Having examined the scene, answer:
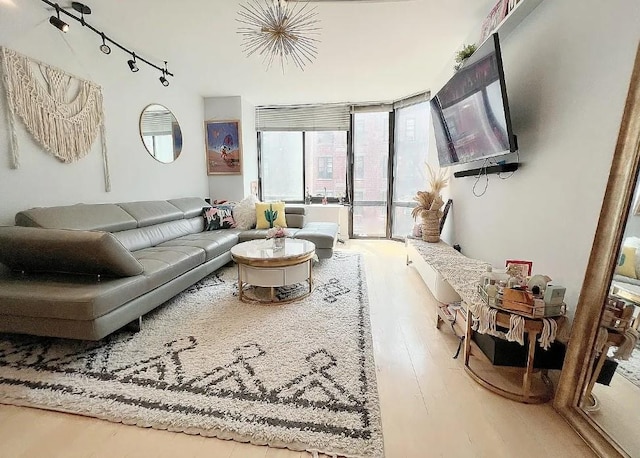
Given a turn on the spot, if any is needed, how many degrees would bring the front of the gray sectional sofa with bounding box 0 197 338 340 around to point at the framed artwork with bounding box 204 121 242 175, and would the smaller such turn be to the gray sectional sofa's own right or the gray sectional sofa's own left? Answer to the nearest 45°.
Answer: approximately 90° to the gray sectional sofa's own left

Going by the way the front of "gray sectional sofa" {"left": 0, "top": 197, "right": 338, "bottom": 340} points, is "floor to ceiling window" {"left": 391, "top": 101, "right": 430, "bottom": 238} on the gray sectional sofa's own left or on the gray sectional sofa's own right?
on the gray sectional sofa's own left

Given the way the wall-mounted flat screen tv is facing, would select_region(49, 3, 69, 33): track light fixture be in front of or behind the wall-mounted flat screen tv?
in front

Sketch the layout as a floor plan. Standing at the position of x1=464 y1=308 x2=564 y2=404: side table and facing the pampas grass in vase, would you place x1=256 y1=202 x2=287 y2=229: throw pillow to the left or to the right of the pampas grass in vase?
left

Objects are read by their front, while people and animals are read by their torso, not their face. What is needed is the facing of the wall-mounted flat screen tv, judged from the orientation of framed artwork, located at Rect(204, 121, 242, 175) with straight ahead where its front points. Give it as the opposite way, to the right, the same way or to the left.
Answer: to the right

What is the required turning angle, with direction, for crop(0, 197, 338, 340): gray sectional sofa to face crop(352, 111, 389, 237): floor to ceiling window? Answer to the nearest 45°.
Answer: approximately 90° to its left

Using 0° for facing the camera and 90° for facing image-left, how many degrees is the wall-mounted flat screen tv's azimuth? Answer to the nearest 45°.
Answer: approximately 45°

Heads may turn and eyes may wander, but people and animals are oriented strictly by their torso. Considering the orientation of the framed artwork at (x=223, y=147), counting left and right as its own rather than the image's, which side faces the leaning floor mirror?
front

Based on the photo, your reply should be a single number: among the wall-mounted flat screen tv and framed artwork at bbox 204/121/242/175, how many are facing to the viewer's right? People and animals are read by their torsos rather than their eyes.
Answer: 0

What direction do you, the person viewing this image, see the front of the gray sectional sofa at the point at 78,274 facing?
facing the viewer and to the right of the viewer

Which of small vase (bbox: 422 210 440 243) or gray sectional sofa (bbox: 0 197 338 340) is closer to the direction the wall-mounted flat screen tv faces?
the gray sectional sofa

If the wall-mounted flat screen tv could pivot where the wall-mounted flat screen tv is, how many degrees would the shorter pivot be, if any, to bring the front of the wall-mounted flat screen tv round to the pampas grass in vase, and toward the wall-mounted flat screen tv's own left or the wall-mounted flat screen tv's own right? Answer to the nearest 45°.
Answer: approximately 135° to the wall-mounted flat screen tv's own right

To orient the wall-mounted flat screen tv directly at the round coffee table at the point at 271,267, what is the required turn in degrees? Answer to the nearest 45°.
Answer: approximately 45° to its right

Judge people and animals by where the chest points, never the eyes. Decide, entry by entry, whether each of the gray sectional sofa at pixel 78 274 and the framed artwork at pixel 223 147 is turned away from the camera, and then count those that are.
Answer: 0

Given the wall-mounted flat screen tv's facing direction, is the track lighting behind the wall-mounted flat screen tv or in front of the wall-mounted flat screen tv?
in front
